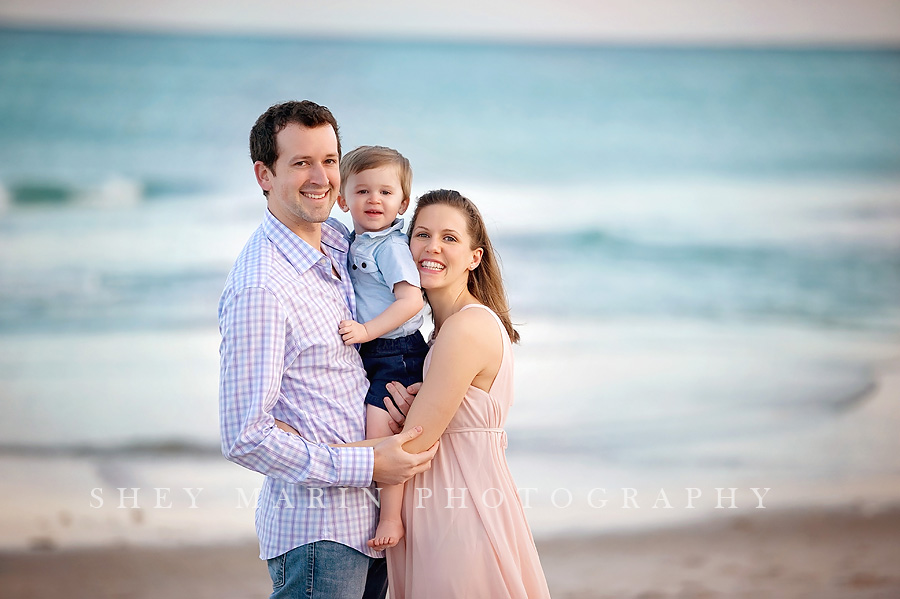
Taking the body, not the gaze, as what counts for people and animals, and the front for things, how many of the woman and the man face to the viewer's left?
1

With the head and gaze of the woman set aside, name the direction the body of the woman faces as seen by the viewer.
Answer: to the viewer's left

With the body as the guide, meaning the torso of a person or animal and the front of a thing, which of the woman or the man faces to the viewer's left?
the woman
